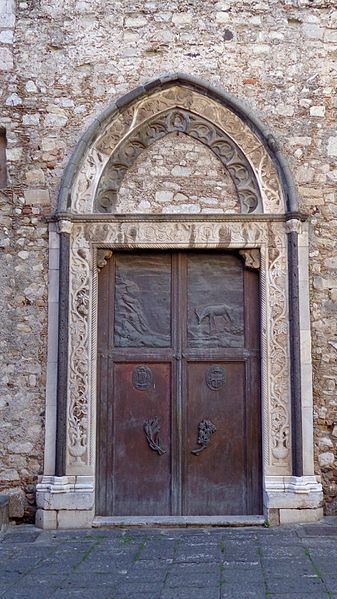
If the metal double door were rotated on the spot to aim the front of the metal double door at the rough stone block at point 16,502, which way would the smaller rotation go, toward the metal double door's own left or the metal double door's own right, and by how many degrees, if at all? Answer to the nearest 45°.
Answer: approximately 90° to the metal double door's own right

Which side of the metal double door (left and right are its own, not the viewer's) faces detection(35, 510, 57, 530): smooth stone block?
right

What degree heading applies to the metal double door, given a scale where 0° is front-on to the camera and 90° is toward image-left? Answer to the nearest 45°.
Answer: approximately 0°

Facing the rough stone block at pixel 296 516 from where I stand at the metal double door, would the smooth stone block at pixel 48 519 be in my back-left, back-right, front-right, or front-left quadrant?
back-right

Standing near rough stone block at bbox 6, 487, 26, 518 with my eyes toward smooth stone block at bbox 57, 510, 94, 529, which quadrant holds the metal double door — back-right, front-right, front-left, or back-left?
front-left

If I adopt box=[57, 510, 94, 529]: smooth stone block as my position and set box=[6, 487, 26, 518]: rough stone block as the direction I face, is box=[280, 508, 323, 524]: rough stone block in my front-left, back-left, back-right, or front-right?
back-right
